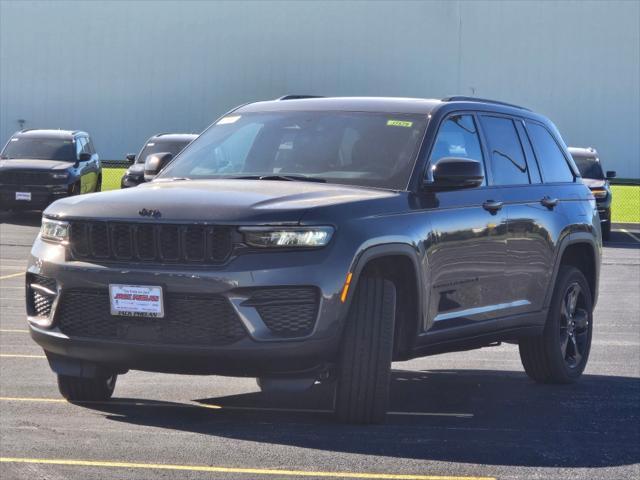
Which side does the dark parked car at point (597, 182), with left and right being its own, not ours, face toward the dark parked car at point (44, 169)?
right

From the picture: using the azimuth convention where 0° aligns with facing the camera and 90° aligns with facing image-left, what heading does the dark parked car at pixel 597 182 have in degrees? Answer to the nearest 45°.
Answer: approximately 0°

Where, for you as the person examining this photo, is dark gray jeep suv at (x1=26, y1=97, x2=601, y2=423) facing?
facing the viewer and to the left of the viewer

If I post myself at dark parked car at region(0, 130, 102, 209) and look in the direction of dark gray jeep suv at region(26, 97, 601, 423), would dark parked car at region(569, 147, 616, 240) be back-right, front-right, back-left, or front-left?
front-left

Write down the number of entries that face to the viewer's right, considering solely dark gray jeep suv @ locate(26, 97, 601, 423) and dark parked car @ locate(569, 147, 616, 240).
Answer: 0

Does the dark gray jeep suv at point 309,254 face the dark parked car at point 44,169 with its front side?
no

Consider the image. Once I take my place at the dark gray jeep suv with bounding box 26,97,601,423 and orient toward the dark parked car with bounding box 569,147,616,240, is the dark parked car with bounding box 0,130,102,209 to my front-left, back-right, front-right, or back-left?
front-left

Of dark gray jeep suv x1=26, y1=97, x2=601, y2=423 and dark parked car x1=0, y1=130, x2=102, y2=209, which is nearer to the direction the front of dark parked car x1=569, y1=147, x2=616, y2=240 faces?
the dark gray jeep suv

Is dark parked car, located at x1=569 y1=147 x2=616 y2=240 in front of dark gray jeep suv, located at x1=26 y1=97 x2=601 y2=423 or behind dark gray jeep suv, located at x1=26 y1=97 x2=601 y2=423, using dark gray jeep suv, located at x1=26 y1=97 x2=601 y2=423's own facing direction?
behind

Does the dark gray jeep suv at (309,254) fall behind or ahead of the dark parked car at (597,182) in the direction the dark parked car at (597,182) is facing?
ahead
